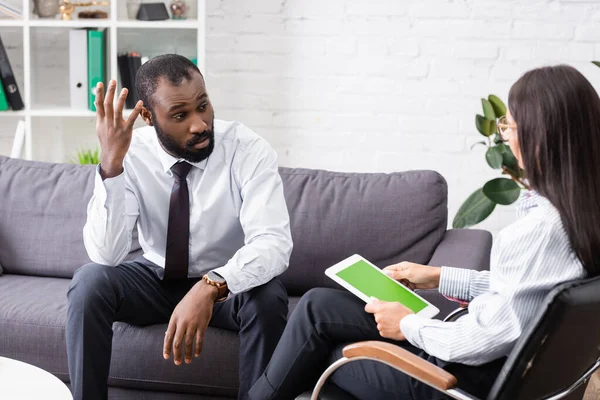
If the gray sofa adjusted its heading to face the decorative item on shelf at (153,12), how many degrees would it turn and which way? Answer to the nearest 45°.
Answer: approximately 180°

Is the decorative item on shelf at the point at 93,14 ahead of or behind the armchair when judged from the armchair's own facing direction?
ahead

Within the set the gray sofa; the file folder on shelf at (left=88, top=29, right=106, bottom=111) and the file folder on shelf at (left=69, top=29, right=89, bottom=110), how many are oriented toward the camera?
3

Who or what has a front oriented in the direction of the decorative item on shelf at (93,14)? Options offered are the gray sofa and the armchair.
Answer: the armchair

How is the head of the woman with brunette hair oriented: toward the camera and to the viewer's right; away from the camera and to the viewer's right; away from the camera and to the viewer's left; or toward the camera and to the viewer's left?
away from the camera and to the viewer's left

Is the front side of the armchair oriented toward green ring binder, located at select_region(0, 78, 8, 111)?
yes

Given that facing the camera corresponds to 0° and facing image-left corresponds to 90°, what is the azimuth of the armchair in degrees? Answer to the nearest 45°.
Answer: approximately 135°
